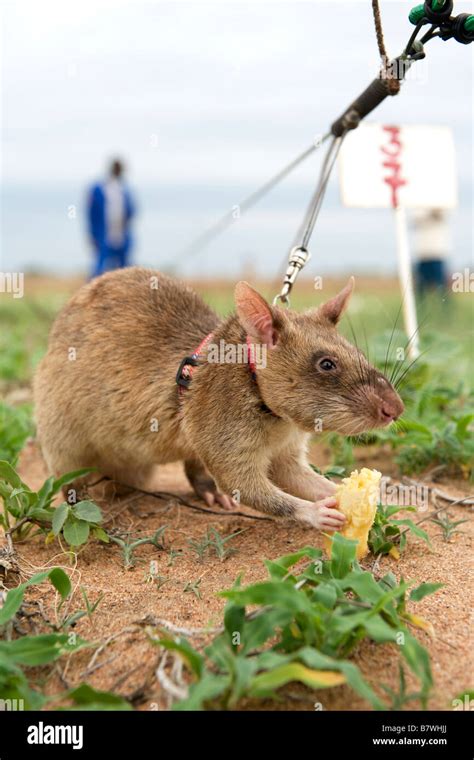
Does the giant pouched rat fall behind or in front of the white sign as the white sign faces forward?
in front

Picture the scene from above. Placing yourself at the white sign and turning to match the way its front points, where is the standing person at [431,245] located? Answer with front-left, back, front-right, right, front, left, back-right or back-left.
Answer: back

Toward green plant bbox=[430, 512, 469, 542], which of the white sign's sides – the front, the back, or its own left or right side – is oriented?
front

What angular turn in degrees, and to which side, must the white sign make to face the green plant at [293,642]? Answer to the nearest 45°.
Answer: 0° — it already faces it

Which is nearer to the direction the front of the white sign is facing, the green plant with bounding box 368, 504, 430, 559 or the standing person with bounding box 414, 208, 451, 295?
the green plant

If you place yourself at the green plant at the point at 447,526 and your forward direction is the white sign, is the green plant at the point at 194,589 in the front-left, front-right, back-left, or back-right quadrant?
back-left

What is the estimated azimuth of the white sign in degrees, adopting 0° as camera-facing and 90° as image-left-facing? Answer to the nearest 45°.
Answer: approximately 0°

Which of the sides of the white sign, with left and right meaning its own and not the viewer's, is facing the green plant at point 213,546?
front

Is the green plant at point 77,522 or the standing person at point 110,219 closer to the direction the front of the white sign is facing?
the green plant

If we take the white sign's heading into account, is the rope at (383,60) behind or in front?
in front

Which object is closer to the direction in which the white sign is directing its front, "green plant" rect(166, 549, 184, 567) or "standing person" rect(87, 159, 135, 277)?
the green plant
